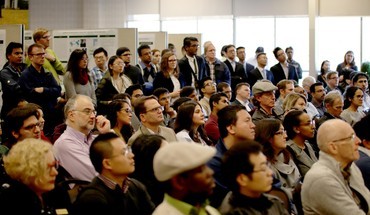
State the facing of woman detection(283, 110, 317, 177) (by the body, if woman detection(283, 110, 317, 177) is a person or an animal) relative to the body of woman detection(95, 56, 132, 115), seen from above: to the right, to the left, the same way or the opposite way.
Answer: the same way

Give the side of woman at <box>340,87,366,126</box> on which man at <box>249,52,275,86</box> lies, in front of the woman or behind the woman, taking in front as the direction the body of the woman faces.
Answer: behind

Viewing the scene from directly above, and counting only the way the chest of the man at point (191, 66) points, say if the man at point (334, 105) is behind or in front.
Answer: in front

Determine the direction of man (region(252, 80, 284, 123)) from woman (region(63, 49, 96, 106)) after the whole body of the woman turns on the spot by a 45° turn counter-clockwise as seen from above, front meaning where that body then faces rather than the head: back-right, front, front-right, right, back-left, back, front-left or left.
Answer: front

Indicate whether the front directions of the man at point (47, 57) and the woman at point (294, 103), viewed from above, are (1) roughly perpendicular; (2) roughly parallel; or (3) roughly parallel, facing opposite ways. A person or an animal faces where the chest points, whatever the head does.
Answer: roughly parallel

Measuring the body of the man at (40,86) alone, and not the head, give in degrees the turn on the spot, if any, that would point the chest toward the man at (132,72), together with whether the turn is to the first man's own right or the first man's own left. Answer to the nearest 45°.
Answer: approximately 90° to the first man's own left

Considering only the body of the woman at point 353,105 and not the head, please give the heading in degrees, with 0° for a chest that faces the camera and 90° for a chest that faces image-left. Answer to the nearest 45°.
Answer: approximately 315°

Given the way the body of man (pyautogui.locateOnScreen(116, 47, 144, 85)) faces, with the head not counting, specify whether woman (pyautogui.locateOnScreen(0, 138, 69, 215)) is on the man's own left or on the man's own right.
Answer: on the man's own right

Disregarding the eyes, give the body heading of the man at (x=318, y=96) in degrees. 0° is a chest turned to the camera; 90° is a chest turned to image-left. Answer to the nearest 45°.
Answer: approximately 315°

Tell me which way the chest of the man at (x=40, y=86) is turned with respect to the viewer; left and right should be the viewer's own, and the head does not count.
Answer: facing the viewer and to the right of the viewer

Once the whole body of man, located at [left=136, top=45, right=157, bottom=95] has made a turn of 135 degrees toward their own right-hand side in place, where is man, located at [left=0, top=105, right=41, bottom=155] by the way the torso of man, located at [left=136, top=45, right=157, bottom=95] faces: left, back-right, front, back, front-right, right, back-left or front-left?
left

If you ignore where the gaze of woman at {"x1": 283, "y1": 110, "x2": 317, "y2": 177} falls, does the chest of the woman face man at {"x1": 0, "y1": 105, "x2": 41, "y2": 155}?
no

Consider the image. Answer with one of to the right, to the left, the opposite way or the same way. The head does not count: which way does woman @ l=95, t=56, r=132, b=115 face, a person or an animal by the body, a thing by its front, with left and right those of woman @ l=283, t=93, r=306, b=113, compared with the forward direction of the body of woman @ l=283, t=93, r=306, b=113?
the same way
